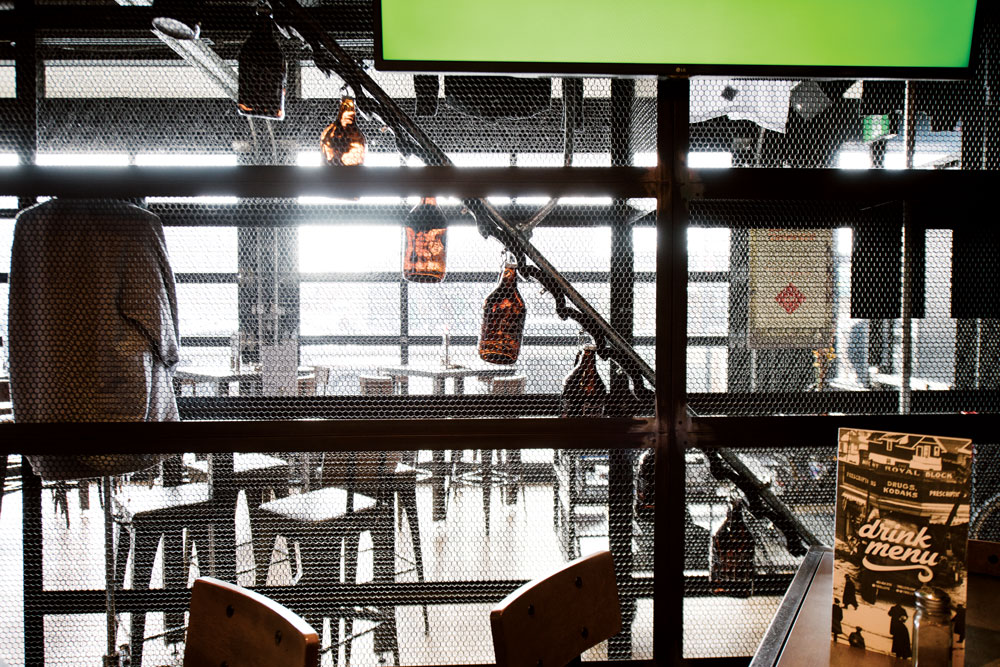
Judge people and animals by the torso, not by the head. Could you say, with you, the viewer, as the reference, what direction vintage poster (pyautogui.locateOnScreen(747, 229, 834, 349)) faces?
facing the viewer

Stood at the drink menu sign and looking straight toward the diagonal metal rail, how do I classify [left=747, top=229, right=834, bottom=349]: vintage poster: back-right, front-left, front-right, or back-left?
front-right

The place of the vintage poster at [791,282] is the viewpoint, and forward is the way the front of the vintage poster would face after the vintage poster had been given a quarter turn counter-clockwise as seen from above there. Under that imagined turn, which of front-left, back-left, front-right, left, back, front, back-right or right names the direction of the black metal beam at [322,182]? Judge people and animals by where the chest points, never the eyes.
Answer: back-right
